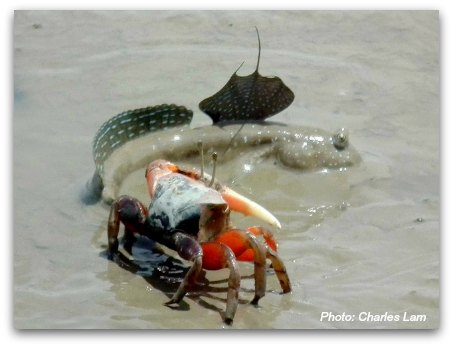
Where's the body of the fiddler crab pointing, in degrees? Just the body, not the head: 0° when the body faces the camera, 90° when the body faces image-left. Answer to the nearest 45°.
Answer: approximately 225°
